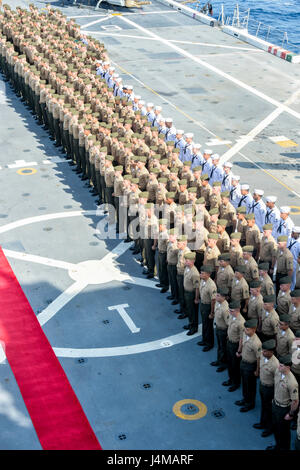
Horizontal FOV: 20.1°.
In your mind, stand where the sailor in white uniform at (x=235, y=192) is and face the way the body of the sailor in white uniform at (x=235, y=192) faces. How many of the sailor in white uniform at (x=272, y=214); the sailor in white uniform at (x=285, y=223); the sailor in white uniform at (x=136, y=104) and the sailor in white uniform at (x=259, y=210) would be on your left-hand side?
3

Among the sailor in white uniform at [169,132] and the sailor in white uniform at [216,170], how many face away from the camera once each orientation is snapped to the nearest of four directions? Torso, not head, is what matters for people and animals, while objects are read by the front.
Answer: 0

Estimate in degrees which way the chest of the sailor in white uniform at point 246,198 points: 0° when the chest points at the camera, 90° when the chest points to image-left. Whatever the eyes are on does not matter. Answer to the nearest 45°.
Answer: approximately 45°

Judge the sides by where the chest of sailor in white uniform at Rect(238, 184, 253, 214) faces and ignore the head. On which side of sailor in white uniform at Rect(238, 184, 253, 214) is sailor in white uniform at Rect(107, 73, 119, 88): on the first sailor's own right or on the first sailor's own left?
on the first sailor's own right

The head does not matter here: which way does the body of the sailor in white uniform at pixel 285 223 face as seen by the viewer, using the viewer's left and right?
facing the viewer and to the left of the viewer

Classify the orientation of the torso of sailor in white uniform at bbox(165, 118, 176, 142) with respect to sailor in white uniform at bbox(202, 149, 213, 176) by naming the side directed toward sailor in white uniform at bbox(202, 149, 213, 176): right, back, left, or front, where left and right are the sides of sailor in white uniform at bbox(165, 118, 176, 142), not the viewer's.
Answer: left

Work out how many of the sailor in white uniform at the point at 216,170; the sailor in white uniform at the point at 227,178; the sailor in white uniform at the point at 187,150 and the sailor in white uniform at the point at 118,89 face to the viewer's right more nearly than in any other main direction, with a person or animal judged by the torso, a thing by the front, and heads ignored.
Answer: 0

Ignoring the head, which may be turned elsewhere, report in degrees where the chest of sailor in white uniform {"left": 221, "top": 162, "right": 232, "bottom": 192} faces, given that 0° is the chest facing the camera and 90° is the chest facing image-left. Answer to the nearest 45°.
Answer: approximately 45°

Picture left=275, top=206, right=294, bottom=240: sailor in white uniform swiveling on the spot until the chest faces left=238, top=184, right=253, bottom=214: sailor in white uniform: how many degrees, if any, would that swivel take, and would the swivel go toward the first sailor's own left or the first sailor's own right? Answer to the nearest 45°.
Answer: approximately 90° to the first sailor's own right

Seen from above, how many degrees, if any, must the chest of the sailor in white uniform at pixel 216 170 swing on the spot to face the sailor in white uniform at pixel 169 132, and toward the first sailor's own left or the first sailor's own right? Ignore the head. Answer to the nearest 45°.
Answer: approximately 90° to the first sailor's own right

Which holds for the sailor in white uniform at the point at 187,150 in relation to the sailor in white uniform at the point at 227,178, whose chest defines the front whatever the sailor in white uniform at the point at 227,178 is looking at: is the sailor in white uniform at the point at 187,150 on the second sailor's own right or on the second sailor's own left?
on the second sailor's own right

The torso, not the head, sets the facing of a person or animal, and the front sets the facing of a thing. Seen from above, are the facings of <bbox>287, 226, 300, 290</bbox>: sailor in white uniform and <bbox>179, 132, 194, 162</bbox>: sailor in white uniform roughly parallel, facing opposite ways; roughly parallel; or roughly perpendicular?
roughly parallel

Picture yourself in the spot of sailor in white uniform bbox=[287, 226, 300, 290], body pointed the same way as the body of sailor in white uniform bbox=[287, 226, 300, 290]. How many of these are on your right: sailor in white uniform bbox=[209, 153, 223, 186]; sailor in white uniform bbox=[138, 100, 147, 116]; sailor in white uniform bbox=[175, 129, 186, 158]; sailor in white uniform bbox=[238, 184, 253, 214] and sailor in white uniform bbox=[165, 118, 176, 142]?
5

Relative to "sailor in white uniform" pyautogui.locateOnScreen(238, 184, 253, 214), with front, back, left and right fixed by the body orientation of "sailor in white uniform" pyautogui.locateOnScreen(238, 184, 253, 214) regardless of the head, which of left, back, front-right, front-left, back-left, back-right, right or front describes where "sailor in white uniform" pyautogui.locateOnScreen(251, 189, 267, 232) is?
left

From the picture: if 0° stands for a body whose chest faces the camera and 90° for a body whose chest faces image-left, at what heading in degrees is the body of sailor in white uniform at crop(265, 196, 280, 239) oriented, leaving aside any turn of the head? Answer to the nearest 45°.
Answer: approximately 45°

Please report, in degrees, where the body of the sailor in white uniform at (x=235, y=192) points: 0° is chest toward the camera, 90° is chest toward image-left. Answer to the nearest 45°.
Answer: approximately 45°

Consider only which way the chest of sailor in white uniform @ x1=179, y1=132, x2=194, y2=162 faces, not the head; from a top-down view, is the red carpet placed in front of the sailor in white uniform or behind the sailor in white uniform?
in front

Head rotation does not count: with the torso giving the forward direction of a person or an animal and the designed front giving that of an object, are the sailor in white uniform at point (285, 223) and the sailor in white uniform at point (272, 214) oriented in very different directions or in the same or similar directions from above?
same or similar directions
